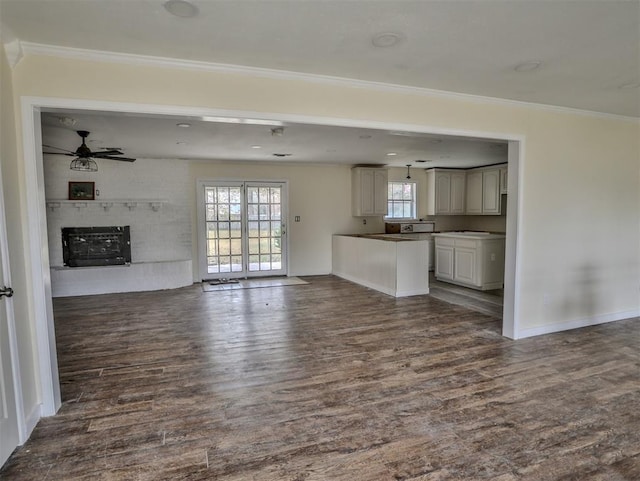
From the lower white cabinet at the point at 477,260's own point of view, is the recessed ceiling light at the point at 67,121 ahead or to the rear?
ahead

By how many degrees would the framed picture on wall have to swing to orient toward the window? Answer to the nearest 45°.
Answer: approximately 90° to its left

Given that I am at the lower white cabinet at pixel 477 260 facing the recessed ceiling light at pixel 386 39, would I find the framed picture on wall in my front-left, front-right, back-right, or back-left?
front-right

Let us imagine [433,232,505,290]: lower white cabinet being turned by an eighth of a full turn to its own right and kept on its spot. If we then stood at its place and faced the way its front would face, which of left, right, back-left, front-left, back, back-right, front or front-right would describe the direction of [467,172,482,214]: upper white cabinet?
right

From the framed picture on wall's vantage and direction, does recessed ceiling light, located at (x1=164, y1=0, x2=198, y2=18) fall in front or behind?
in front

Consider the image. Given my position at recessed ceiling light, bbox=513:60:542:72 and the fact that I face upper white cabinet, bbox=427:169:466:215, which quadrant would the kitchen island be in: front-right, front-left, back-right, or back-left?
front-left

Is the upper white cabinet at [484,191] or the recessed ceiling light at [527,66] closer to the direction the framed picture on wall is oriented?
the recessed ceiling light

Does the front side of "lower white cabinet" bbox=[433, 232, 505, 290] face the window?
no

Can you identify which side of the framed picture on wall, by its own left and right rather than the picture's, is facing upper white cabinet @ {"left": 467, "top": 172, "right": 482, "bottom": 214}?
left

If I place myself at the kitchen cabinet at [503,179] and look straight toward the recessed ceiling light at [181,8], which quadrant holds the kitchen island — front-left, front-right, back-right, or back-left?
front-right

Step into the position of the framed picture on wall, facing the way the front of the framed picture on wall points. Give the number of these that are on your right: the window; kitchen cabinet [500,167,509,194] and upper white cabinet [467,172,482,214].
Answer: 0

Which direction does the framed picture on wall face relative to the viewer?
toward the camera

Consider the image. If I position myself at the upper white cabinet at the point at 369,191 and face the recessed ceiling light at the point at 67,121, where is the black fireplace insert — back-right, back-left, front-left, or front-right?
front-right

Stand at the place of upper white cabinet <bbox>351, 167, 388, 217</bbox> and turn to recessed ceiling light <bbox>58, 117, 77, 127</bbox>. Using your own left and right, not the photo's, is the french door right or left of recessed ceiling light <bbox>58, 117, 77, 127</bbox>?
right

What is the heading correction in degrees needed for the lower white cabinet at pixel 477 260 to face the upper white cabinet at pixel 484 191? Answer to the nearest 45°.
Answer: approximately 135° to its right

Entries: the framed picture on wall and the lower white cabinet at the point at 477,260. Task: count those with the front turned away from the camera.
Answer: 0

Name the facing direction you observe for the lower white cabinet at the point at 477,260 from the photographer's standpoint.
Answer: facing the viewer and to the left of the viewer
